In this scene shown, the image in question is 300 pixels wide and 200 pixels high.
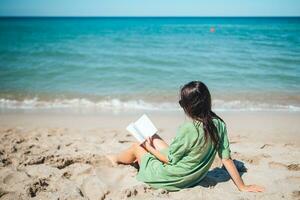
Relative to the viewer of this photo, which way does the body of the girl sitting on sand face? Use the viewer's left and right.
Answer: facing away from the viewer and to the left of the viewer

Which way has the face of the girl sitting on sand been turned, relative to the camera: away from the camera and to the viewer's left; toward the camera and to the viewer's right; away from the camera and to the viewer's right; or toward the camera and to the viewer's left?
away from the camera and to the viewer's left
